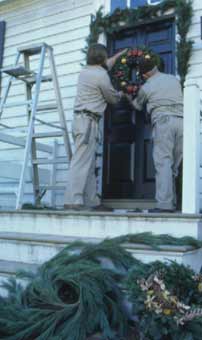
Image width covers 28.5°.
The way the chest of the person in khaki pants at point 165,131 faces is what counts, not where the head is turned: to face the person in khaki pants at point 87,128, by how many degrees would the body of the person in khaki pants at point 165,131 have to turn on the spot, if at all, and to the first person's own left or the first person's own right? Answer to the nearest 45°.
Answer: approximately 45° to the first person's own left

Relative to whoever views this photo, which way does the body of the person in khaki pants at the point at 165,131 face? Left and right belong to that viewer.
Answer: facing away from the viewer and to the left of the viewer

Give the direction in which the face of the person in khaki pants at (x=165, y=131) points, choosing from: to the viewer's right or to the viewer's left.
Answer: to the viewer's left

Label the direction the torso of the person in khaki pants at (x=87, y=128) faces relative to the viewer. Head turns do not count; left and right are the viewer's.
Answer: facing away from the viewer and to the right of the viewer

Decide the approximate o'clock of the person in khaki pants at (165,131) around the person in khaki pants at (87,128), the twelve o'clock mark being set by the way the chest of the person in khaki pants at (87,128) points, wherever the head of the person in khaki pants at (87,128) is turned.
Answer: the person in khaki pants at (165,131) is roughly at 2 o'clock from the person in khaki pants at (87,128).

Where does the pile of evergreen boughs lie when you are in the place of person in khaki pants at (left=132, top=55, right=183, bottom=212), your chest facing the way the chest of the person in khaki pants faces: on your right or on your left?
on your left

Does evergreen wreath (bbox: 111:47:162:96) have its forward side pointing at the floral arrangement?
yes

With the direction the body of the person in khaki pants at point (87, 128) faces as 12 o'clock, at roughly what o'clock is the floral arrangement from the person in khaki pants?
The floral arrangement is roughly at 4 o'clock from the person in khaki pants.

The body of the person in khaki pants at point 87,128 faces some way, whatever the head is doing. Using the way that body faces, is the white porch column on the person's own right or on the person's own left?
on the person's own right

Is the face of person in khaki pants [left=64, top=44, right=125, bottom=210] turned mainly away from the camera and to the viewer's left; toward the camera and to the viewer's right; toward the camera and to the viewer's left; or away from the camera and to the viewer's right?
away from the camera and to the viewer's right
